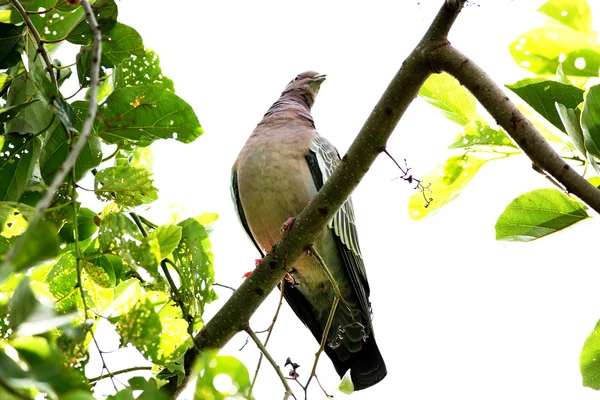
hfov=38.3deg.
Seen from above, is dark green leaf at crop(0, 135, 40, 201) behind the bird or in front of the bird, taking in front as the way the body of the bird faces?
in front

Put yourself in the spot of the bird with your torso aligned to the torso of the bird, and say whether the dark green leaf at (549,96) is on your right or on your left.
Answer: on your left

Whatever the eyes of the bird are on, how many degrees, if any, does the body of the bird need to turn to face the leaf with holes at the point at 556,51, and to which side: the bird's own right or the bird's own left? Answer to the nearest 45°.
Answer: approximately 90° to the bird's own left

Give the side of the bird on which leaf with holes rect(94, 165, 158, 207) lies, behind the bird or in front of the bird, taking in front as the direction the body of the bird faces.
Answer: in front

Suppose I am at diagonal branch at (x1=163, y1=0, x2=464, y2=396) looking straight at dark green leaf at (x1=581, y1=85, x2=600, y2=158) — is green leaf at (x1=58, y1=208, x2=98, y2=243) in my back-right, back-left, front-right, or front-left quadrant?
back-right

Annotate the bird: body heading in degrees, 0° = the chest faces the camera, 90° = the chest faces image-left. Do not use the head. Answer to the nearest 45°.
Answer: approximately 45°
